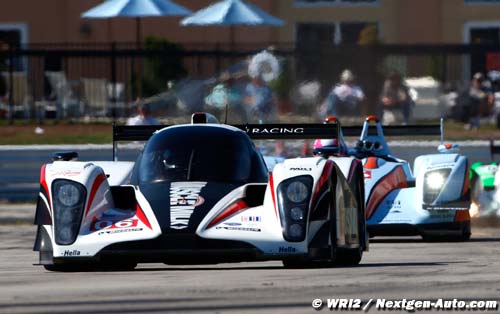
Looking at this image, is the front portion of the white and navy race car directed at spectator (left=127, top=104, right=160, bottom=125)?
no

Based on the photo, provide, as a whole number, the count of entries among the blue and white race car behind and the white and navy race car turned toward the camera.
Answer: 2

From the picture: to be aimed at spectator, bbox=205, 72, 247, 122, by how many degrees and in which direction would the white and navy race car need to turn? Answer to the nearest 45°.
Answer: approximately 180°

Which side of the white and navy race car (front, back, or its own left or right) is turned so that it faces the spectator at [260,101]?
back

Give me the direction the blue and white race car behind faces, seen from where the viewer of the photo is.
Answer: facing the viewer

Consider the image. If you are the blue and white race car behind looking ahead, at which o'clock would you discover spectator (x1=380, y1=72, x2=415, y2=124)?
The spectator is roughly at 6 o'clock from the blue and white race car behind.

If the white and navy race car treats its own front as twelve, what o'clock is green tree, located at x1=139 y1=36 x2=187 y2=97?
The green tree is roughly at 6 o'clock from the white and navy race car.

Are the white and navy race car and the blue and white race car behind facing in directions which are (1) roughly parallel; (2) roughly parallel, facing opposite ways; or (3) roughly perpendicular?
roughly parallel

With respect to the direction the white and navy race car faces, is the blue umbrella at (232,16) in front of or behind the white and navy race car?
behind

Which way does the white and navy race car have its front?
toward the camera

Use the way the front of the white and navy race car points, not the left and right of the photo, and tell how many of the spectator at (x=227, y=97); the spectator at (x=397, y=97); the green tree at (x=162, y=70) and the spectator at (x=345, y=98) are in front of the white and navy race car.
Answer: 0

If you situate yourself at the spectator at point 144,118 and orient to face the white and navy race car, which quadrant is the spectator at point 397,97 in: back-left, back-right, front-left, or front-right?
back-left

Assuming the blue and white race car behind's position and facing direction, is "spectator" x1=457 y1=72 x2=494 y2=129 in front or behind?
behind
